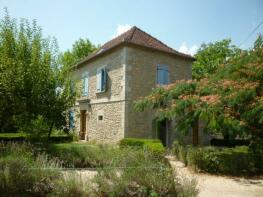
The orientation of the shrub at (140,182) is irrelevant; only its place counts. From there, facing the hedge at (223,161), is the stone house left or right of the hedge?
left

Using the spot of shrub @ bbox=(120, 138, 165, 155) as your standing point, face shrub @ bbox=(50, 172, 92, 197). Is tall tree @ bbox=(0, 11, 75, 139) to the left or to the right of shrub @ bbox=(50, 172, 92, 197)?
right

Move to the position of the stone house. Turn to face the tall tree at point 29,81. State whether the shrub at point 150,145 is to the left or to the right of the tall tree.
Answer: left
